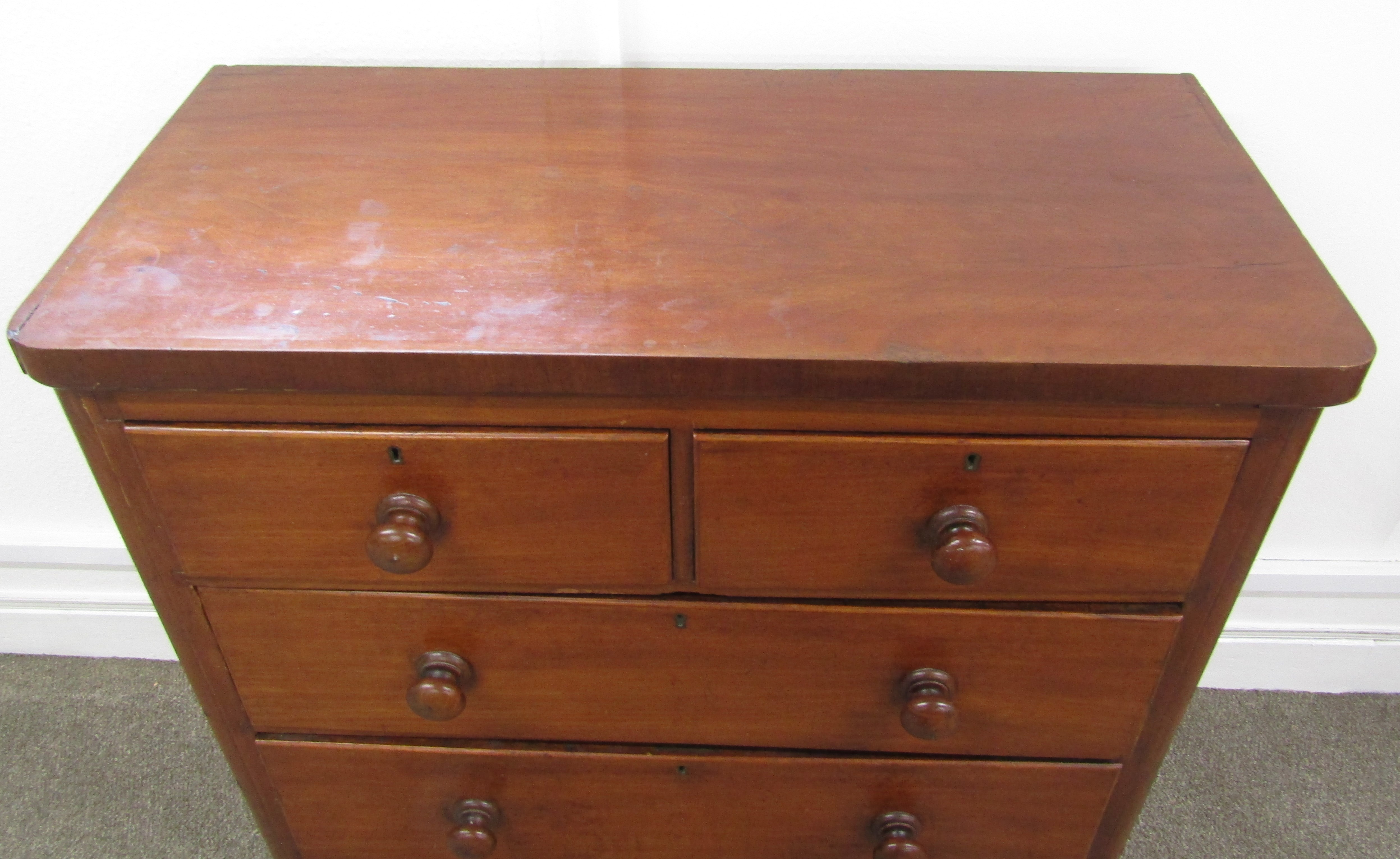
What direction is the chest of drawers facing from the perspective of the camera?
toward the camera
